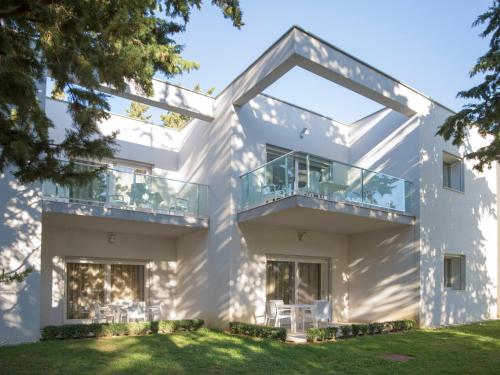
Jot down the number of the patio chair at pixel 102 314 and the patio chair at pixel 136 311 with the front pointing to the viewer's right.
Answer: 1

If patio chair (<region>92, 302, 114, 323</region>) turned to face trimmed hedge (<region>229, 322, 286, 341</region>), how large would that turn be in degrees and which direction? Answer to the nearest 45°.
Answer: approximately 45° to its right

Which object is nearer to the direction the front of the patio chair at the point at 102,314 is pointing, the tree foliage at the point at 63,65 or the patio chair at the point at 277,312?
the patio chair

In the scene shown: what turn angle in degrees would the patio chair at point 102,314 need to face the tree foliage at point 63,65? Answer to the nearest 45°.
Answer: approximately 90° to its right

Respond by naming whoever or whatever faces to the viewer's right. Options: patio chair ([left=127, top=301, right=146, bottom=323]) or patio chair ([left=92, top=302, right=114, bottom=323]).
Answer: patio chair ([left=92, top=302, right=114, bottom=323])

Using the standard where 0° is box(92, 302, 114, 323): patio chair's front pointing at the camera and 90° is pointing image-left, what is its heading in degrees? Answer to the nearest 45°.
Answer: approximately 270°
